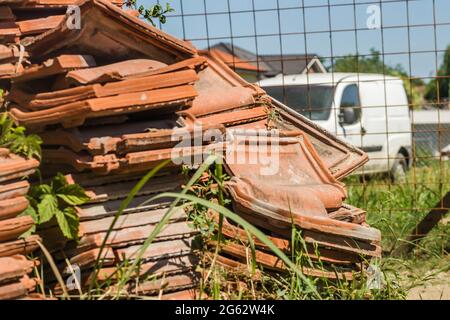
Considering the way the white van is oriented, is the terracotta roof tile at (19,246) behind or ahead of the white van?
ahead

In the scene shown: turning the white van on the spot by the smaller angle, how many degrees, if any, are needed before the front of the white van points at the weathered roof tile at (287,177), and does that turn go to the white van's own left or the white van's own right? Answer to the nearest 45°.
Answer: approximately 45° to the white van's own left

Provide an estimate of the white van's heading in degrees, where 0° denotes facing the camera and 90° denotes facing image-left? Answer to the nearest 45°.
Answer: approximately 45°

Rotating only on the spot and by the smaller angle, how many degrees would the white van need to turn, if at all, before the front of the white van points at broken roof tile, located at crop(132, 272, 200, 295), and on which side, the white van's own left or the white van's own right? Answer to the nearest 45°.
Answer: approximately 45° to the white van's own left

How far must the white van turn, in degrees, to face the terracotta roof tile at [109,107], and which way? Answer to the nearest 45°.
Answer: approximately 45° to its left

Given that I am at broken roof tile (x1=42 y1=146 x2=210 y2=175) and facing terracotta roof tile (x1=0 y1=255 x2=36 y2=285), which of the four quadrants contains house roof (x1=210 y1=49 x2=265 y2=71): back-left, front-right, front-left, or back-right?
back-right

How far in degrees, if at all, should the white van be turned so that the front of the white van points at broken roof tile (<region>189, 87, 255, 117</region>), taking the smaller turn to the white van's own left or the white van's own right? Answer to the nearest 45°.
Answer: approximately 45° to the white van's own left

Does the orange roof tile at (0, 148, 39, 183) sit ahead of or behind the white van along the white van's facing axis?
ahead

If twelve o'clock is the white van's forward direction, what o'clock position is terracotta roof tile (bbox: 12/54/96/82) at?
The terracotta roof tile is roughly at 11 o'clock from the white van.

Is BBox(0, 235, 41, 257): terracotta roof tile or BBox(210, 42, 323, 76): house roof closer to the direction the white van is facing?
the terracotta roof tile

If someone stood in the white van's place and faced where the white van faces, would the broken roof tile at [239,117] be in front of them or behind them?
in front
